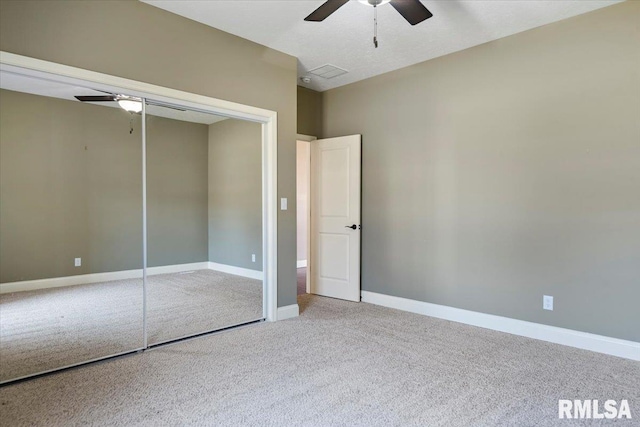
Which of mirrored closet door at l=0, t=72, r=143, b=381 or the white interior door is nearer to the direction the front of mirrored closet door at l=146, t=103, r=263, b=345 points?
the white interior door

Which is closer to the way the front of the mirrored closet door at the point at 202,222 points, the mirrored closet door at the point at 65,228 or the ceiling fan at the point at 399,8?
the ceiling fan

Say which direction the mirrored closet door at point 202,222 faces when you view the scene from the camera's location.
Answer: facing the viewer and to the right of the viewer

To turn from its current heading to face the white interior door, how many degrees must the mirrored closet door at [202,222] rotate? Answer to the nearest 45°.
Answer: approximately 45° to its left

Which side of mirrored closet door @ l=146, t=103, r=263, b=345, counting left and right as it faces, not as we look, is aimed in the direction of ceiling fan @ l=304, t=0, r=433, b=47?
front

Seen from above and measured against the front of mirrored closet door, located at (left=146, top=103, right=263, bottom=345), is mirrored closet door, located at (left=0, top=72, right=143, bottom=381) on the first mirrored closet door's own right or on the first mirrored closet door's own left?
on the first mirrored closet door's own right
